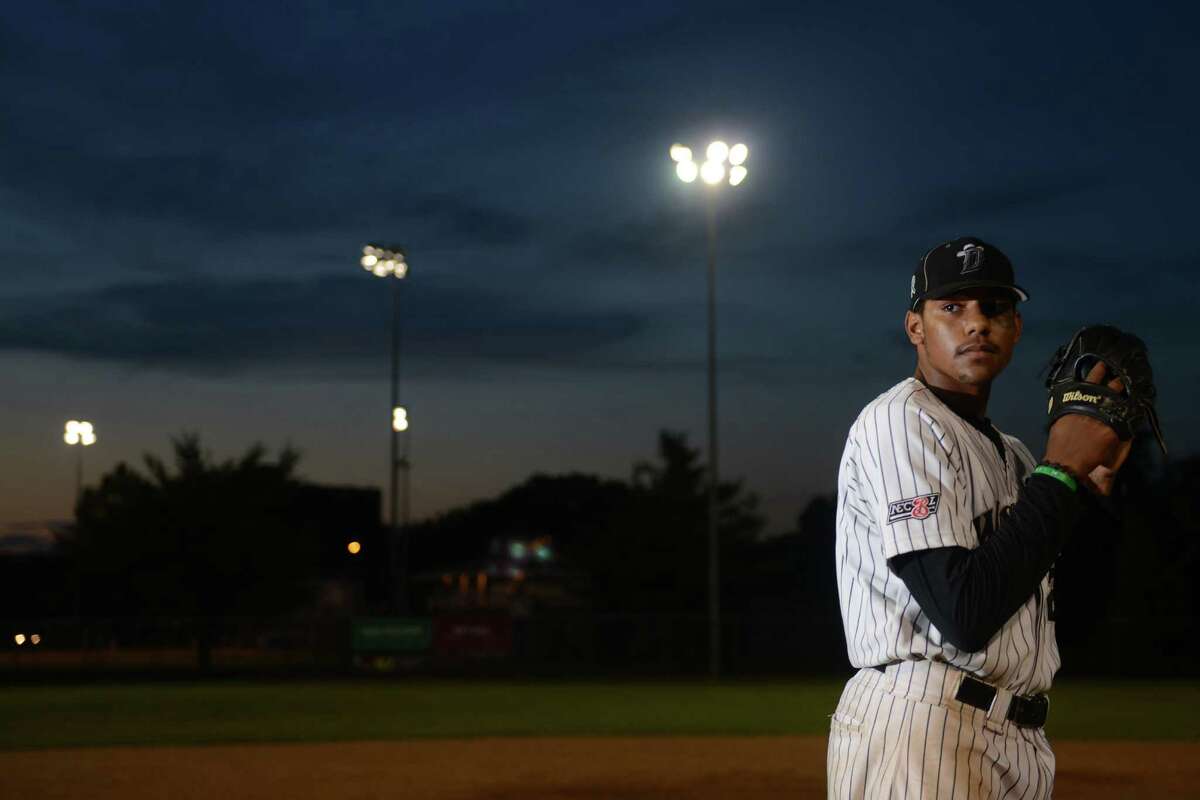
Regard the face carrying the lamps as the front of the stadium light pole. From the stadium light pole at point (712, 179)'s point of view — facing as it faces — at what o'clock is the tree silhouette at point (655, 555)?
The tree silhouette is roughly at 6 o'clock from the stadium light pole.

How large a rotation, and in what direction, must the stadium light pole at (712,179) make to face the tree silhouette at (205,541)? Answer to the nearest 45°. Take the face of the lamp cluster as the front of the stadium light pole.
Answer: approximately 135° to its right

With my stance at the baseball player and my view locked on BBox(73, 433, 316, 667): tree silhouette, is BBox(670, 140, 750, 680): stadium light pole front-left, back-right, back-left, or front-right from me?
front-right

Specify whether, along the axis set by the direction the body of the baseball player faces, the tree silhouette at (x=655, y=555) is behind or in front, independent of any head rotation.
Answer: behind

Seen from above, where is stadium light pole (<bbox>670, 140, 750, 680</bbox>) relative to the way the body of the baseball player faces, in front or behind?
behind

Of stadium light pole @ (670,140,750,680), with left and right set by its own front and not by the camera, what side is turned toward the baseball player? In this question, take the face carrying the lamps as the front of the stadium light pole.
front
